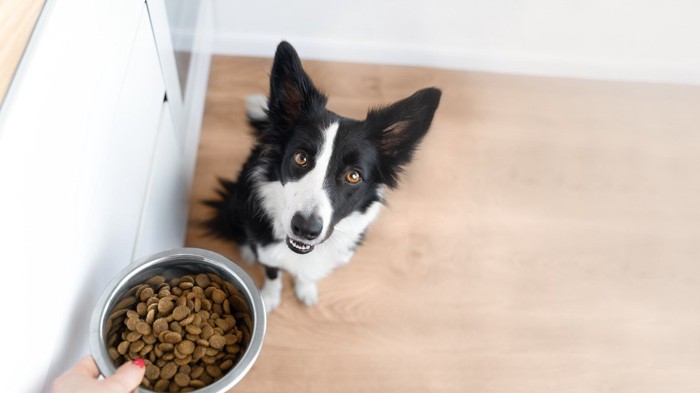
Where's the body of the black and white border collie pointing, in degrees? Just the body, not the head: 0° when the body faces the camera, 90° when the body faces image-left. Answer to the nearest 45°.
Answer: approximately 0°

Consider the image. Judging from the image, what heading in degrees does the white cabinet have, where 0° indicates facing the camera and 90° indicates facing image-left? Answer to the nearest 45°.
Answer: approximately 270°

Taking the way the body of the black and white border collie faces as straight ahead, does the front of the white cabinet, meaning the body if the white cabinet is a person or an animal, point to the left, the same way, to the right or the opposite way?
to the left
